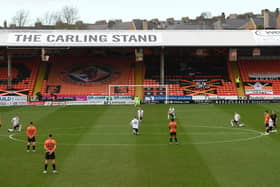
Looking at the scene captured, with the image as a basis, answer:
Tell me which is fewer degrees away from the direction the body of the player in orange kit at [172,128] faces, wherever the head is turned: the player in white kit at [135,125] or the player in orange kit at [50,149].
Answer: the player in white kit

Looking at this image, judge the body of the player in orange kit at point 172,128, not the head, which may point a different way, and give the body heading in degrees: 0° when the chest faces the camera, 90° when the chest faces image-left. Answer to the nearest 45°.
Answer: approximately 180°

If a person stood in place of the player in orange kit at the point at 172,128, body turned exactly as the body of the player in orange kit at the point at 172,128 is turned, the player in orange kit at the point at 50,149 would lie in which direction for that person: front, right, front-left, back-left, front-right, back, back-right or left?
back-left

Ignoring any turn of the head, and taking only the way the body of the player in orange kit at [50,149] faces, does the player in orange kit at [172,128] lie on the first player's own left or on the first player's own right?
on the first player's own right

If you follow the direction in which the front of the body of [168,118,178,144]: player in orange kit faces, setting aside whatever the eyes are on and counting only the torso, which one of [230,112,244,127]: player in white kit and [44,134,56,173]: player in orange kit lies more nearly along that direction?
the player in white kit

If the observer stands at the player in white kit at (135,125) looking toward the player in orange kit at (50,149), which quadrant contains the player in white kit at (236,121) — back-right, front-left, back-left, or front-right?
back-left

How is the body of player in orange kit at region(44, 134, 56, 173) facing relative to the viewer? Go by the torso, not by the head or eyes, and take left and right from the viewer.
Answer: facing away from the viewer

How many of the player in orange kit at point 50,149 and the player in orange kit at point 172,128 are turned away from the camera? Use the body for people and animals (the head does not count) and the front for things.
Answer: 2
